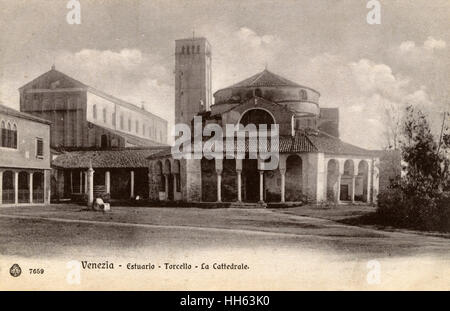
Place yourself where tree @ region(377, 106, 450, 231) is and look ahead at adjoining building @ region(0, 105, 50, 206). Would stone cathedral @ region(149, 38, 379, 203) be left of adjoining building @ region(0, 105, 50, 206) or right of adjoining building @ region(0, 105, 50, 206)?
right

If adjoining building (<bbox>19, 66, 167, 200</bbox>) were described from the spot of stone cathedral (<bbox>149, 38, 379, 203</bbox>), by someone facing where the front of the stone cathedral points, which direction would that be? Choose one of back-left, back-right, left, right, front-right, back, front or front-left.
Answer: right

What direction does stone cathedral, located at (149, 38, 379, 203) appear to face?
toward the camera

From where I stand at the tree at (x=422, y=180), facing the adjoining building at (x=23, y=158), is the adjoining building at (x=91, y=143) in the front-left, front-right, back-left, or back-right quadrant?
front-right

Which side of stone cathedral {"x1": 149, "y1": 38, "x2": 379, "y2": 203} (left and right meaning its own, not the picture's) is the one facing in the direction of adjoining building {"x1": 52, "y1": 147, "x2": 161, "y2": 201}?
right

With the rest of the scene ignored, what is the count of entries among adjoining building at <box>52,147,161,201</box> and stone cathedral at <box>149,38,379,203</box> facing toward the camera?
2

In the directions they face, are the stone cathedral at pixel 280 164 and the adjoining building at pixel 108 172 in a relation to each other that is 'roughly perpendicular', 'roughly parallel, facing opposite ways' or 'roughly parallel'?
roughly parallel

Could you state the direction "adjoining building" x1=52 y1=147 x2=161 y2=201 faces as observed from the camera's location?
facing the viewer
